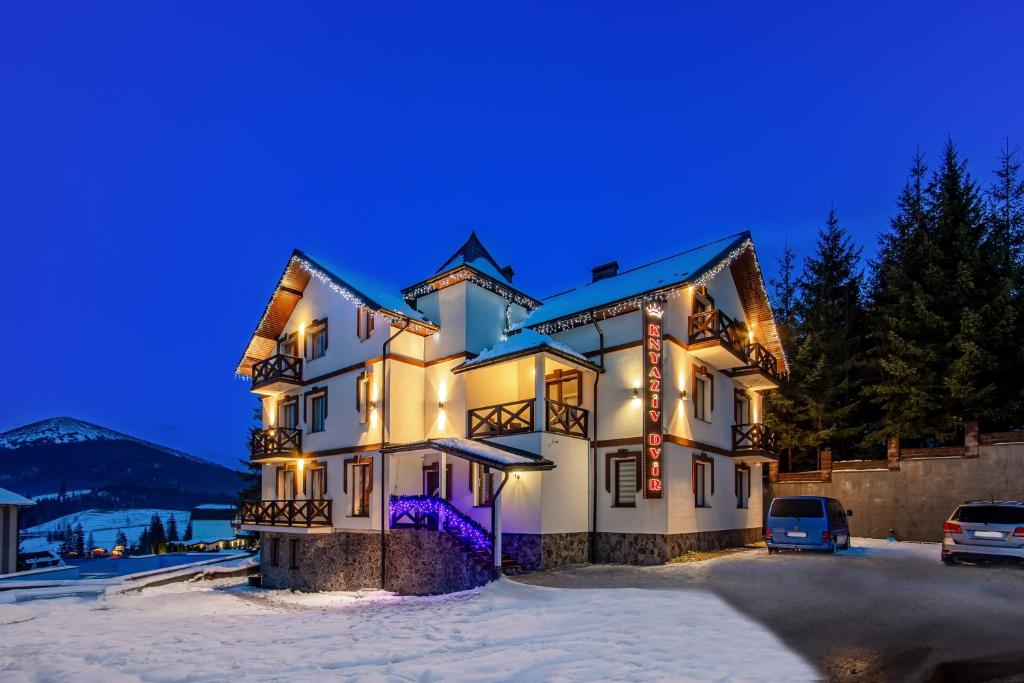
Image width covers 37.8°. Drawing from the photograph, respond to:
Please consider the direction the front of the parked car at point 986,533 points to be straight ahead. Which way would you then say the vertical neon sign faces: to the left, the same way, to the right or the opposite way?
the opposite way

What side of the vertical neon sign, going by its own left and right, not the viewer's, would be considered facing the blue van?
left

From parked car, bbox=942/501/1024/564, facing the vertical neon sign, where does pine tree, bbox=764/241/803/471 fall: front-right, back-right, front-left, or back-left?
front-right

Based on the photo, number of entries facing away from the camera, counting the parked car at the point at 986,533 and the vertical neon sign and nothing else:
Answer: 1

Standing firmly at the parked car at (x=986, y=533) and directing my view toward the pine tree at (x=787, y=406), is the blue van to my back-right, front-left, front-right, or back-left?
front-left

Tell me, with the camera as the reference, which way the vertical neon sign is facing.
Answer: facing the viewer

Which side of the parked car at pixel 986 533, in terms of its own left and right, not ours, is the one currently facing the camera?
back

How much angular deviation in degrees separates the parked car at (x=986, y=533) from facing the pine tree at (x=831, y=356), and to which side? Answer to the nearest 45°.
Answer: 0° — it already faces it

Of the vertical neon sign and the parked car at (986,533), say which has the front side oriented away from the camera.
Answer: the parked car

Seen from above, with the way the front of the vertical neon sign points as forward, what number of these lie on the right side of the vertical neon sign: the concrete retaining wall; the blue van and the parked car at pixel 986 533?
0

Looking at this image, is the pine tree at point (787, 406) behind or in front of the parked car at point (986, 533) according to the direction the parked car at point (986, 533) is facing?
in front

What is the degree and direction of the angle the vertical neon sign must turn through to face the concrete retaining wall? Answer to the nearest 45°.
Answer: approximately 135° to its left

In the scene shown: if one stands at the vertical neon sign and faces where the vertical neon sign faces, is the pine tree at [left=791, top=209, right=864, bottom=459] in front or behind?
behind

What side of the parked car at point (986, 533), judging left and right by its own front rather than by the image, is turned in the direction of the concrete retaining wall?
front
